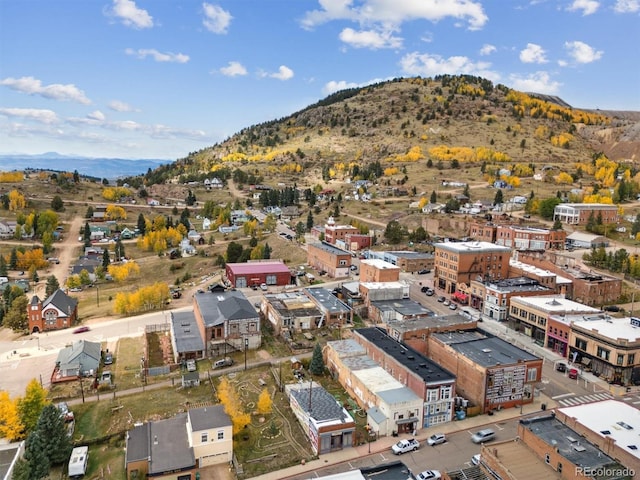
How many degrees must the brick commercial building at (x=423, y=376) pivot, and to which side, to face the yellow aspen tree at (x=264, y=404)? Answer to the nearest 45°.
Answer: approximately 135° to its right

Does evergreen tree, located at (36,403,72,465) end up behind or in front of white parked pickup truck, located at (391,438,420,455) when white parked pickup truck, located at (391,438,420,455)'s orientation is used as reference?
in front

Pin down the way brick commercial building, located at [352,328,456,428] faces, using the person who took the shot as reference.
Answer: facing the viewer and to the right of the viewer

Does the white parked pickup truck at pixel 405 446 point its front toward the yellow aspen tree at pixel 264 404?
no

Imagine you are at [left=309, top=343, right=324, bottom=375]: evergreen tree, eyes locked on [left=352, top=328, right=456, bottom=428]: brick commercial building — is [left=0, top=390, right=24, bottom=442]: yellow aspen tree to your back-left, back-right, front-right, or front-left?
back-right
